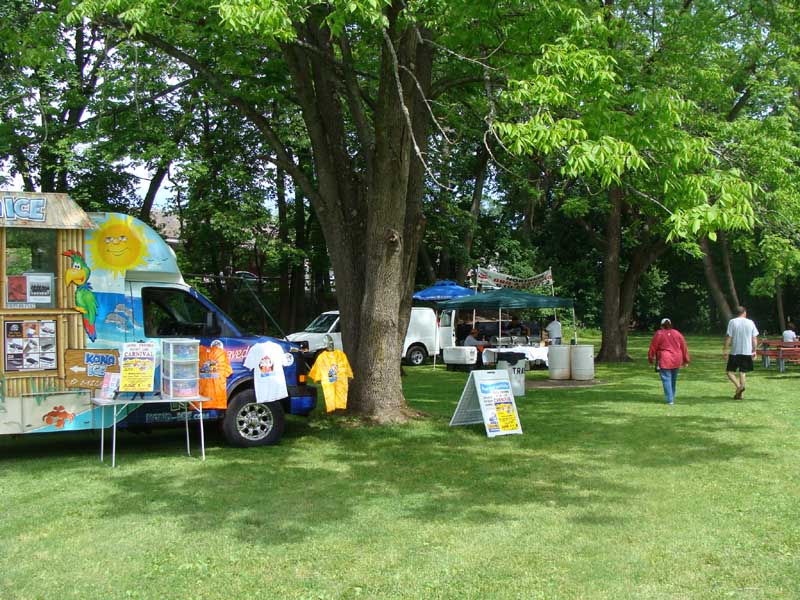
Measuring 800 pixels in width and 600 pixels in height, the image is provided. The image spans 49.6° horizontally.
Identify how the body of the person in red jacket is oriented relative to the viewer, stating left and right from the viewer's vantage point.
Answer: facing away from the viewer

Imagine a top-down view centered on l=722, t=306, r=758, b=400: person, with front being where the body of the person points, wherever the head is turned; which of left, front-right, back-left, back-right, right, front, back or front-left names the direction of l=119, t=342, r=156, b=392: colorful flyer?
back-left

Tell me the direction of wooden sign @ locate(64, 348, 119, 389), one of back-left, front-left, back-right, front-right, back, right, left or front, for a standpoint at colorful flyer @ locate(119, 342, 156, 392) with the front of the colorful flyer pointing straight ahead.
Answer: back-right

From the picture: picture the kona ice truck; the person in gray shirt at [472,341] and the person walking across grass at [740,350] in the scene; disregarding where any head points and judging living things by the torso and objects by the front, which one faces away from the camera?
the person walking across grass

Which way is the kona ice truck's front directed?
to the viewer's right

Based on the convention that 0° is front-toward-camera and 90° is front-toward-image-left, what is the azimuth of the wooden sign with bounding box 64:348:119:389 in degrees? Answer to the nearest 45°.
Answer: approximately 0°

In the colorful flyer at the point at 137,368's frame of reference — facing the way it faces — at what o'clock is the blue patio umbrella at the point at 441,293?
The blue patio umbrella is roughly at 7 o'clock from the colorful flyer.

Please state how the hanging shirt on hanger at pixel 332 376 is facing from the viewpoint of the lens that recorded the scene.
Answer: facing the viewer

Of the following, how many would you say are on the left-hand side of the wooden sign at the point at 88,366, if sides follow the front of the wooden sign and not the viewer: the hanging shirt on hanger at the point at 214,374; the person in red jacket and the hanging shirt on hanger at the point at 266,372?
3

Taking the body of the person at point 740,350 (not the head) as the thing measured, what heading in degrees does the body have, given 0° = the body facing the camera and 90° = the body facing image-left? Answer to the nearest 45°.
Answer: approximately 180°
